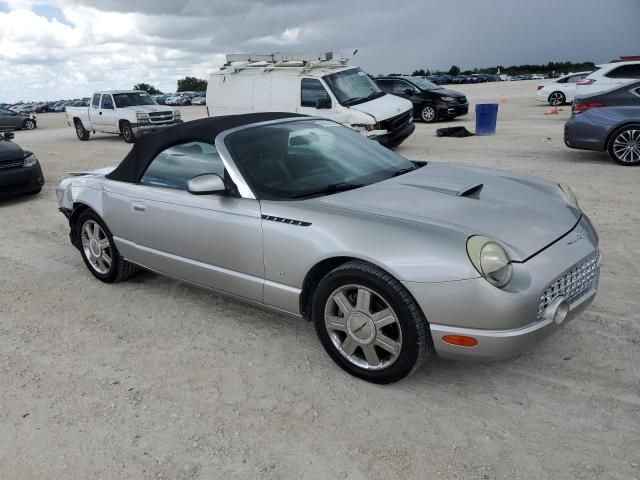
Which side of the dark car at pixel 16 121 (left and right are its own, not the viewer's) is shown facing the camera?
right

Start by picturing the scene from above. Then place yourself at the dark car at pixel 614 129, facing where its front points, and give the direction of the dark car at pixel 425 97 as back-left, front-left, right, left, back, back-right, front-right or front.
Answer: back-left

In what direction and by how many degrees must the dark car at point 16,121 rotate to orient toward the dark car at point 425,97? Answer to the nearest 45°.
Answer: approximately 45° to its right

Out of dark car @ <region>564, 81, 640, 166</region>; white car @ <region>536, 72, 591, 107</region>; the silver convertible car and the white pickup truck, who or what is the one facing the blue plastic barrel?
the white pickup truck

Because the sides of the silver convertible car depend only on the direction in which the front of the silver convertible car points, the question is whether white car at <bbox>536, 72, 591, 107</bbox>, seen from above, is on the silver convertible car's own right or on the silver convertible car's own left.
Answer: on the silver convertible car's own left

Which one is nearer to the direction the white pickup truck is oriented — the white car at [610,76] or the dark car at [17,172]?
the white car

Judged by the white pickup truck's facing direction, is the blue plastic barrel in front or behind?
in front

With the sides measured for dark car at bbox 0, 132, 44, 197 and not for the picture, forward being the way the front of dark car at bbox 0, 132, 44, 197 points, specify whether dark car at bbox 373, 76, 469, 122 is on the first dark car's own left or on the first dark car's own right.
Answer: on the first dark car's own left
